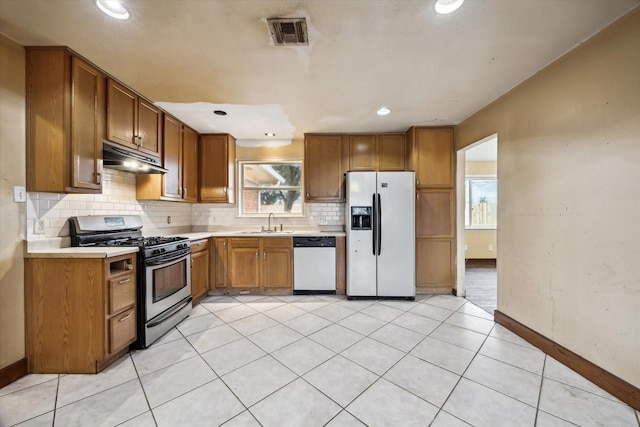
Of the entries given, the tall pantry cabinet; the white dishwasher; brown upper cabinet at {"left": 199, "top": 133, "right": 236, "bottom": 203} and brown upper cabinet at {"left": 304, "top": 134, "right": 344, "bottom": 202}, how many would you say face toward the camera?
4

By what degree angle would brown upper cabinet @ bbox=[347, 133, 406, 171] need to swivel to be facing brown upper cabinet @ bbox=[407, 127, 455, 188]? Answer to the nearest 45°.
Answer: approximately 90° to its left

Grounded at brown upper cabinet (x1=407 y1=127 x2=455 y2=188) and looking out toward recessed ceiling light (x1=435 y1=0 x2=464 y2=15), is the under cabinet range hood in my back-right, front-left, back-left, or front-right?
front-right

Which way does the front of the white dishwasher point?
toward the camera

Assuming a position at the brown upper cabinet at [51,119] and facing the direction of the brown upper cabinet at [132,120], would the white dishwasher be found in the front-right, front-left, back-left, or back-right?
front-right

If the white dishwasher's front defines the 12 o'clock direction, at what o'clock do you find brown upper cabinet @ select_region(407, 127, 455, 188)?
The brown upper cabinet is roughly at 9 o'clock from the white dishwasher.

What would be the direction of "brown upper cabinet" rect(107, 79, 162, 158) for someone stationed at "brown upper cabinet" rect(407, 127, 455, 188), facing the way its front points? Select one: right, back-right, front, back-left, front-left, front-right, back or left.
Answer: front-right

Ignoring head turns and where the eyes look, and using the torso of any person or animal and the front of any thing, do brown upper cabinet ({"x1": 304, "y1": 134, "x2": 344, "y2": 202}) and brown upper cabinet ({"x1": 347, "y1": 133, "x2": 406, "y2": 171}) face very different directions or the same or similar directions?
same or similar directions

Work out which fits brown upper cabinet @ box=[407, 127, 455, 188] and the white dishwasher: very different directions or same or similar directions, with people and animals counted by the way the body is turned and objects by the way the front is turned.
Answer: same or similar directions

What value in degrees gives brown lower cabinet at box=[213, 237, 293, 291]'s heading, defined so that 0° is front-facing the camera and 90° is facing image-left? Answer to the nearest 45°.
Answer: approximately 0°

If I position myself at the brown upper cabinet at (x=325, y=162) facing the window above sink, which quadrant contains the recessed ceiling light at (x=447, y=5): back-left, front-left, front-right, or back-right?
back-left

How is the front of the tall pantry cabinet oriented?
toward the camera

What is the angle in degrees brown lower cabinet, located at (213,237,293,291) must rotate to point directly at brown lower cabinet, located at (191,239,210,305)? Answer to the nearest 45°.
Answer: approximately 90° to its right

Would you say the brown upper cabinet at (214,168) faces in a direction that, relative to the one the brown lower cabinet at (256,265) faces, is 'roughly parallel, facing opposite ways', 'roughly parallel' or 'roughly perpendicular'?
roughly parallel

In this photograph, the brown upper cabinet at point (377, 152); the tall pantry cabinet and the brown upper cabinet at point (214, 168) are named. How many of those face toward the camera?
3

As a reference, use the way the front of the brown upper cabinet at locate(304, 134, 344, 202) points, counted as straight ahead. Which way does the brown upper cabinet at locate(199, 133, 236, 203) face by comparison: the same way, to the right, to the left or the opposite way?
the same way
